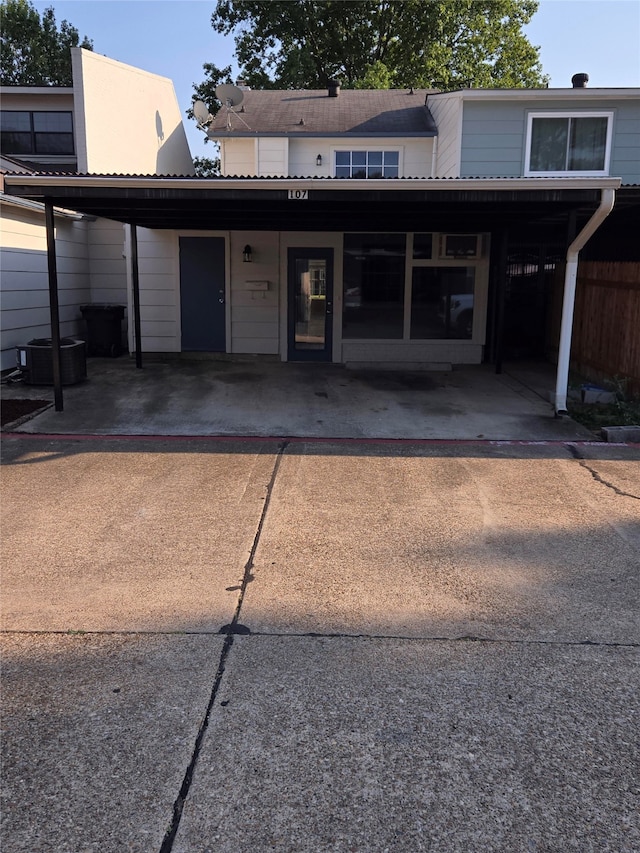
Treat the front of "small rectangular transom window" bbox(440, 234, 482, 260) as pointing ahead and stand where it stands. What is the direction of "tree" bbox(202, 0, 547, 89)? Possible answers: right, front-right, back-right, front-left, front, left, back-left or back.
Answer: back

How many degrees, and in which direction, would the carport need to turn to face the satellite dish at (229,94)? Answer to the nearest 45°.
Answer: approximately 180°

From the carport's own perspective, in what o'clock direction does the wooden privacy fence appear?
The wooden privacy fence is roughly at 8 o'clock from the carport.

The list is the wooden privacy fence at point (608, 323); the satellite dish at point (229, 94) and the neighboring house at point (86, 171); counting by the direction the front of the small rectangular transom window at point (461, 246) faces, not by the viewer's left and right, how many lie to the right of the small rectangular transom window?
2

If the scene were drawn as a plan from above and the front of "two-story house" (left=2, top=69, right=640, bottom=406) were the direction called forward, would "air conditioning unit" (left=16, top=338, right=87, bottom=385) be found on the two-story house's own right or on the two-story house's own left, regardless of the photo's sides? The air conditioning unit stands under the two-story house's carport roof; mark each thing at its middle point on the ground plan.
on the two-story house's own right

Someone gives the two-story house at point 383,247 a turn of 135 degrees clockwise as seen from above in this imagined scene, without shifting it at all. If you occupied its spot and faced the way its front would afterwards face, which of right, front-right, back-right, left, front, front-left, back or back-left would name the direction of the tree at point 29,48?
front

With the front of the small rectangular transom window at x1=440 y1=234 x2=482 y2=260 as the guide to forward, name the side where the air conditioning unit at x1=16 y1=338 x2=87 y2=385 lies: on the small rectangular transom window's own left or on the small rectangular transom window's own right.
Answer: on the small rectangular transom window's own right

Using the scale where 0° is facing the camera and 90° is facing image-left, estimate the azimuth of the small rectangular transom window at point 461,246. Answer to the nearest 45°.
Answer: approximately 0°

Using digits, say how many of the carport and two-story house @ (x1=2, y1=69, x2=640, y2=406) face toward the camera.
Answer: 2

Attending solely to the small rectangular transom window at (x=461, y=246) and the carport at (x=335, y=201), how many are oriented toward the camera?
2

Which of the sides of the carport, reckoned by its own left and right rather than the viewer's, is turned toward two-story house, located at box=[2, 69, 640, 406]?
back
